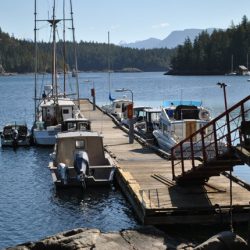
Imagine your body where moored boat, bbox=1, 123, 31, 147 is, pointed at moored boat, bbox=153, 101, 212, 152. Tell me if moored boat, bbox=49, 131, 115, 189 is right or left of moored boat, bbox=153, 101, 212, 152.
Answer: right

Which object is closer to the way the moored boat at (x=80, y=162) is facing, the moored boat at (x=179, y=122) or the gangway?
the moored boat

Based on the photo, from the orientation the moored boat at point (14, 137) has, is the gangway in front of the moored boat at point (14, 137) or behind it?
behind

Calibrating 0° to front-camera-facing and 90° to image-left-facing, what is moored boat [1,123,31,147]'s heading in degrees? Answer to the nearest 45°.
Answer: approximately 180°

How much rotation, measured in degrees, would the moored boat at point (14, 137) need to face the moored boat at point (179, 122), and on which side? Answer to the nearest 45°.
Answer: approximately 135° to its right

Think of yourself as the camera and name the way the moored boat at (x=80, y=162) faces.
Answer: facing away from the viewer

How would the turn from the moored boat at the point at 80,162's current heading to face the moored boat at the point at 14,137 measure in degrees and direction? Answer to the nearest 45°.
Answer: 0° — it already faces it
